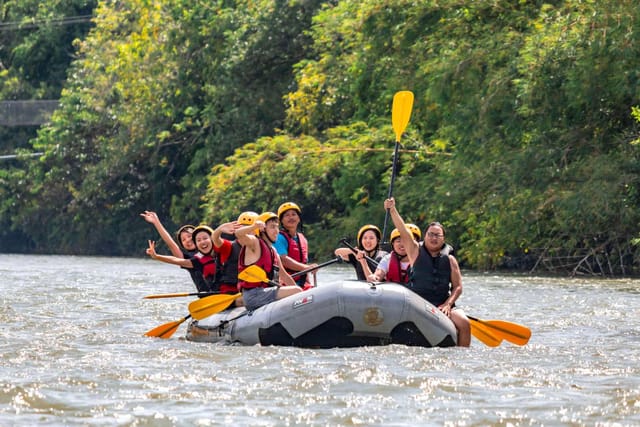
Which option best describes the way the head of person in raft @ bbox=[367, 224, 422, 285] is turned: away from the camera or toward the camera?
toward the camera

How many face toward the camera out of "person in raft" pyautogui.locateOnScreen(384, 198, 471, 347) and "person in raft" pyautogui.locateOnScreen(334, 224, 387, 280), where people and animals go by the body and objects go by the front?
2

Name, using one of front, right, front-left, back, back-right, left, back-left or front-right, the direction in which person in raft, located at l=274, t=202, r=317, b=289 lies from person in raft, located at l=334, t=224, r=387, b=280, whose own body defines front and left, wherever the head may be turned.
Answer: right

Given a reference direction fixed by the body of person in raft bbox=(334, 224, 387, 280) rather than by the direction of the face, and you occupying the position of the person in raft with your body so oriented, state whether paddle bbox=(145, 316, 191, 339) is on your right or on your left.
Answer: on your right

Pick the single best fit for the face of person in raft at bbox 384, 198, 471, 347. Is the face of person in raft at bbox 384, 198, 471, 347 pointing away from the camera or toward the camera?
toward the camera

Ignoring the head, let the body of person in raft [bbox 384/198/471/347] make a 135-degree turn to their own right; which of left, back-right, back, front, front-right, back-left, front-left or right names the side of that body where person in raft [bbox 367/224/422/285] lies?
front

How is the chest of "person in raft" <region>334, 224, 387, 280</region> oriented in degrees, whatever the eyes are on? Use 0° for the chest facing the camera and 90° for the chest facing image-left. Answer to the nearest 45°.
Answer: approximately 0°

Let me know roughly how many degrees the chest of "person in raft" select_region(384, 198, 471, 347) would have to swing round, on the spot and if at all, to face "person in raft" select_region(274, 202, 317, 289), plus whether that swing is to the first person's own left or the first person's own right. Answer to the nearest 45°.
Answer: approximately 135° to the first person's own right

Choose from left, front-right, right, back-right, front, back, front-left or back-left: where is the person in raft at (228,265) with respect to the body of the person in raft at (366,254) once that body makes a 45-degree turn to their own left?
back-right

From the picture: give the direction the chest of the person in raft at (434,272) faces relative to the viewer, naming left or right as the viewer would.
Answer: facing the viewer

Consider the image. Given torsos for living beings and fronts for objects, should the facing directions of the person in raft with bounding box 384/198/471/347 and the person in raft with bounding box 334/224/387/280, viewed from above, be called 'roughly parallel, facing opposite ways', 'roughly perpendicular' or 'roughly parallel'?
roughly parallel

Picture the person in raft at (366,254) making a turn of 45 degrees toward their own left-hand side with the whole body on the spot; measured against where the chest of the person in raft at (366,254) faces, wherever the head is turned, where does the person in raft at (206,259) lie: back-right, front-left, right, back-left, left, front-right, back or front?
back-right

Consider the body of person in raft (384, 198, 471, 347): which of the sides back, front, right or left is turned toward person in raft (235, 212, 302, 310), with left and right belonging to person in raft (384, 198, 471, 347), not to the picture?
right
